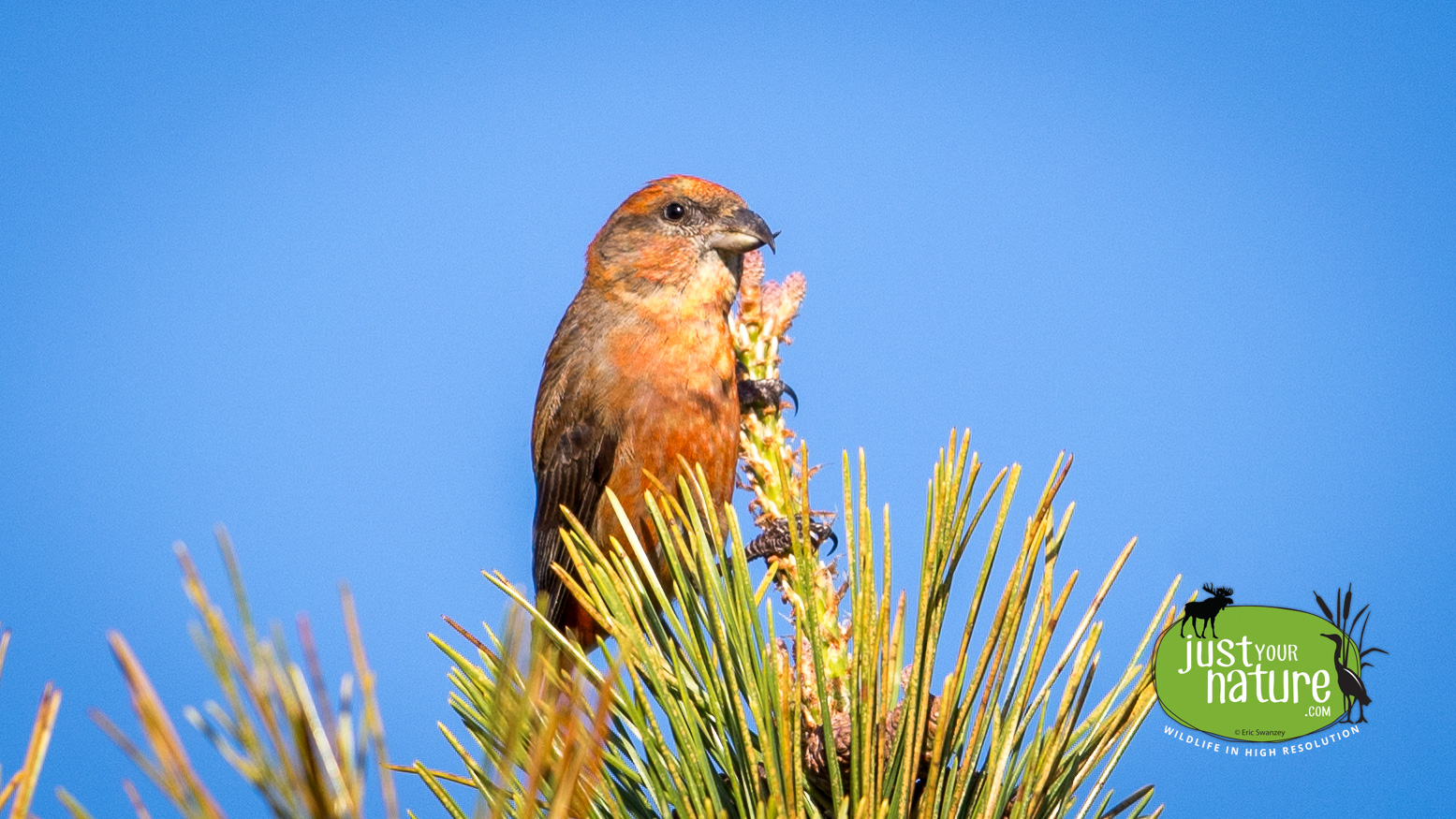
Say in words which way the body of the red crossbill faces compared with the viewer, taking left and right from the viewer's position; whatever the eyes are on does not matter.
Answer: facing the viewer and to the right of the viewer
